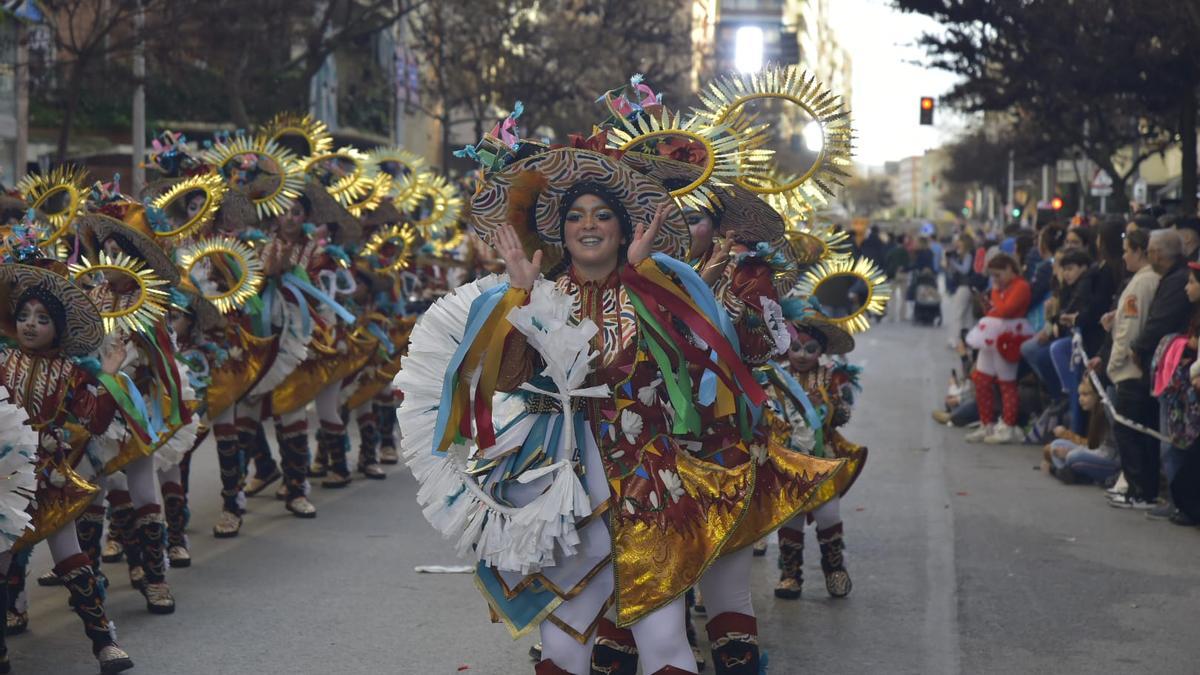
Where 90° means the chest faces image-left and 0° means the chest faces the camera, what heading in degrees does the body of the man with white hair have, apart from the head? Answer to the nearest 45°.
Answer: approximately 90°

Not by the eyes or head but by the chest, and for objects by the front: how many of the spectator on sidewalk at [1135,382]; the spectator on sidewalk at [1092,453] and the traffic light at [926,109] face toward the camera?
1

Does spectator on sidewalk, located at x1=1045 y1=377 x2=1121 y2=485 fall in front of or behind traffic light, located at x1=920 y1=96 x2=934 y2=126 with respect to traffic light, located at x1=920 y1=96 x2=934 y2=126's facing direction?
in front

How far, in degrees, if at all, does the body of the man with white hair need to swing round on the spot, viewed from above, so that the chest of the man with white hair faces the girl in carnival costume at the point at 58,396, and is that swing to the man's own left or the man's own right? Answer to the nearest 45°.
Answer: approximately 45° to the man's own left

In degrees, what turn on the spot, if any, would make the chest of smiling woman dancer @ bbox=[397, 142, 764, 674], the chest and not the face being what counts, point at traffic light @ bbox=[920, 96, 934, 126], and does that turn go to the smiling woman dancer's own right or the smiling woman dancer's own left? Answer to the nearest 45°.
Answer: approximately 180°

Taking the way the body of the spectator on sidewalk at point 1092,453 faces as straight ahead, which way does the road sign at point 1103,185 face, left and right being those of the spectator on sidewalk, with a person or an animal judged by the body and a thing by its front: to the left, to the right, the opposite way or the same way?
to the left

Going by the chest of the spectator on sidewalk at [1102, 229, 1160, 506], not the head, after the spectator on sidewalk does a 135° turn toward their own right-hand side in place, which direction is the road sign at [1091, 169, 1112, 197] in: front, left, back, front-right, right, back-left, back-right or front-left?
front-left

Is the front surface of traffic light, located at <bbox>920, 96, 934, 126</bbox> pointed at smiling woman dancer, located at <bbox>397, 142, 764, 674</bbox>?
yes

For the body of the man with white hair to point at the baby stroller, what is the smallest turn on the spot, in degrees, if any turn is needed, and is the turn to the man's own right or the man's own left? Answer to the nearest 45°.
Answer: approximately 90° to the man's own right

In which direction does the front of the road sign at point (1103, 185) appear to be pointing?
toward the camera

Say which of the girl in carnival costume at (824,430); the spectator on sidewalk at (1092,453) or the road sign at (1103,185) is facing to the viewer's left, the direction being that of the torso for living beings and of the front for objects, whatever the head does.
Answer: the spectator on sidewalk

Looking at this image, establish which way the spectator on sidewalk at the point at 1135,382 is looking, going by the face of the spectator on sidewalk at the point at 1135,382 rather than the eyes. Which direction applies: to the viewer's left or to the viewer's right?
to the viewer's left

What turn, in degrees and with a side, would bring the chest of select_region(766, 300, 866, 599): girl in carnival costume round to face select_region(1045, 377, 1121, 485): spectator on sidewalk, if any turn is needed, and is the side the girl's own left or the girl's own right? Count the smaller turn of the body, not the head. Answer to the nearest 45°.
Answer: approximately 135° to the girl's own left

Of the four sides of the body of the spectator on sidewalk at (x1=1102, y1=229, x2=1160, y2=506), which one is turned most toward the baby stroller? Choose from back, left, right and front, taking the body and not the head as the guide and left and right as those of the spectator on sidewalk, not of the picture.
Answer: right

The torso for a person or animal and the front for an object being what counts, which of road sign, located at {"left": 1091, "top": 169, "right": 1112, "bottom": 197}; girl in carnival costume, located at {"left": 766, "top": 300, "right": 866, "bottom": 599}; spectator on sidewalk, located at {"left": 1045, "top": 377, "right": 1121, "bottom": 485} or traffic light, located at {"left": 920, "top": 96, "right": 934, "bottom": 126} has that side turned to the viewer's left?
the spectator on sidewalk

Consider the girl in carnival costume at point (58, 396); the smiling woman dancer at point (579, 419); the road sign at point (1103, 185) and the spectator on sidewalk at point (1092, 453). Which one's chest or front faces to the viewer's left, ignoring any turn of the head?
the spectator on sidewalk

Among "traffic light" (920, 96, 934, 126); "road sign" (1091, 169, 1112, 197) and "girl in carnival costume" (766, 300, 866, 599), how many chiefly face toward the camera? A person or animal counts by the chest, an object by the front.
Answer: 3
